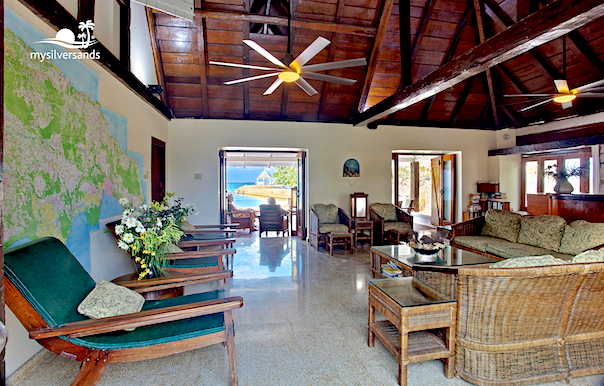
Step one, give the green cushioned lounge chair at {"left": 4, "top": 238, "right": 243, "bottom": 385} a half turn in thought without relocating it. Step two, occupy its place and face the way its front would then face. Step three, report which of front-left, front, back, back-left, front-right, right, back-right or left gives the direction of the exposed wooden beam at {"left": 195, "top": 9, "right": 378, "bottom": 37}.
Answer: back-right

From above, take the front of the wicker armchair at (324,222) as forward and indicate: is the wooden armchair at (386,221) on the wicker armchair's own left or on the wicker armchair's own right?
on the wicker armchair's own left

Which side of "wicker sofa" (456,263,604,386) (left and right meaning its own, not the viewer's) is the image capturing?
back

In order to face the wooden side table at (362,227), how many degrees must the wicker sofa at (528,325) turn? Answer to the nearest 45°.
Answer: approximately 45° to its left

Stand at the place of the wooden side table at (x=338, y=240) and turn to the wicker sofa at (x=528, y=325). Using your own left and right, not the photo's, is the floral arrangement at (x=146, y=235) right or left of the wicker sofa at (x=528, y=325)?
right

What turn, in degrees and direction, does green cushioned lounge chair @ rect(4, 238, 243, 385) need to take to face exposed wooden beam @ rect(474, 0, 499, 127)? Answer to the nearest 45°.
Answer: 0° — it already faces it

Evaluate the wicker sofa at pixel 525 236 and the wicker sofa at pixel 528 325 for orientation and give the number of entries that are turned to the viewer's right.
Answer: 0

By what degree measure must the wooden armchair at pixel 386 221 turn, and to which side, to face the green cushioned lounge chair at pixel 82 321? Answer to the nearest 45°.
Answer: approximately 45° to its right

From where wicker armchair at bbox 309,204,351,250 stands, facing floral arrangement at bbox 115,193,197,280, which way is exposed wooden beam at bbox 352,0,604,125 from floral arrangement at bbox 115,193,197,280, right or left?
left

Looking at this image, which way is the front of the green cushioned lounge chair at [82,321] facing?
to the viewer's right

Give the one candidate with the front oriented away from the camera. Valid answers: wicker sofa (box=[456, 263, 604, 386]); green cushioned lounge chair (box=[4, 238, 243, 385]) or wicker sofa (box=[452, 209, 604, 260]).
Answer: wicker sofa (box=[456, 263, 604, 386])

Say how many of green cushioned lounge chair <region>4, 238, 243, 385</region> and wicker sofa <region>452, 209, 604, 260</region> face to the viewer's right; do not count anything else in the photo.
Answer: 1
